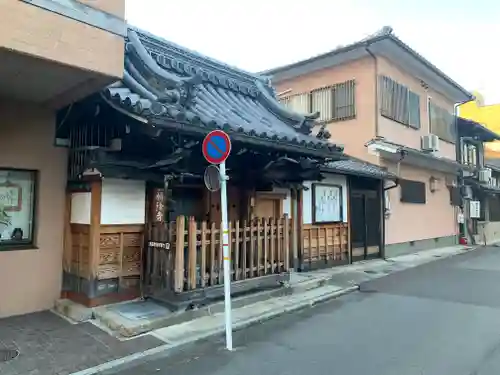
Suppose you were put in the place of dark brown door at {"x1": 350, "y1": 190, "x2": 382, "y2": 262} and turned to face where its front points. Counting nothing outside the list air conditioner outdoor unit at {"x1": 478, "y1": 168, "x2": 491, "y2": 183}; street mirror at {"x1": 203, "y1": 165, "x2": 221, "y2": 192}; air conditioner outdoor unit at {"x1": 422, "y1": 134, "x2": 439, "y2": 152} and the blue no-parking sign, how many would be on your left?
2

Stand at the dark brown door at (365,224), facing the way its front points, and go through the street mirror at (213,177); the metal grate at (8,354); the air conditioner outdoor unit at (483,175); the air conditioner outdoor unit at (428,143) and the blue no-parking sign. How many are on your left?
2

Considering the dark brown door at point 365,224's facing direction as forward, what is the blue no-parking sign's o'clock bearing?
The blue no-parking sign is roughly at 2 o'clock from the dark brown door.

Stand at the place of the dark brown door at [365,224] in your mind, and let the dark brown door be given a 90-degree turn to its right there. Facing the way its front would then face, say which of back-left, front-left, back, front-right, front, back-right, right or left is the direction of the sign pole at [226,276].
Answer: front-left

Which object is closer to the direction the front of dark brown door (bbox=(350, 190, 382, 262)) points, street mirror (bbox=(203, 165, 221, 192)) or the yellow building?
the street mirror

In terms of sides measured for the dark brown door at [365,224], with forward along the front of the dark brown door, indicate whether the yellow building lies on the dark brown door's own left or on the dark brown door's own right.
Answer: on the dark brown door's own left

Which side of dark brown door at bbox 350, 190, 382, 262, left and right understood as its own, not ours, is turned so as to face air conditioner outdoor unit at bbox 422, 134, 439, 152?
left

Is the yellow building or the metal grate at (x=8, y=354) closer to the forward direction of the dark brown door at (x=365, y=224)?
the metal grate

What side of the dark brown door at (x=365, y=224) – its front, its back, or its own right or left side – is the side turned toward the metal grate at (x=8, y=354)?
right

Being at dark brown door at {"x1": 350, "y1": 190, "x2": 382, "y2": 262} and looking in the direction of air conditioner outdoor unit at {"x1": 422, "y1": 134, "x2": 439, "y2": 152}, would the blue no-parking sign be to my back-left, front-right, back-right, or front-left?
back-right

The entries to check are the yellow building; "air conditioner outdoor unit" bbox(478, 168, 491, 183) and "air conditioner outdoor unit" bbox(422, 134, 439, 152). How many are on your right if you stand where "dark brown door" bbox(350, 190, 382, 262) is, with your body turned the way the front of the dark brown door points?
0

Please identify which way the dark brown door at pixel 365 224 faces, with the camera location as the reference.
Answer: facing the viewer and to the right of the viewer

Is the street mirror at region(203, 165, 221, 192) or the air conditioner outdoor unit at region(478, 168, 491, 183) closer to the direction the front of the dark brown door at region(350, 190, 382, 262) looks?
the street mirror

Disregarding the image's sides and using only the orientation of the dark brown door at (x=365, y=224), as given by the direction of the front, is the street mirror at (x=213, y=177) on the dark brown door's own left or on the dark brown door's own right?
on the dark brown door's own right
